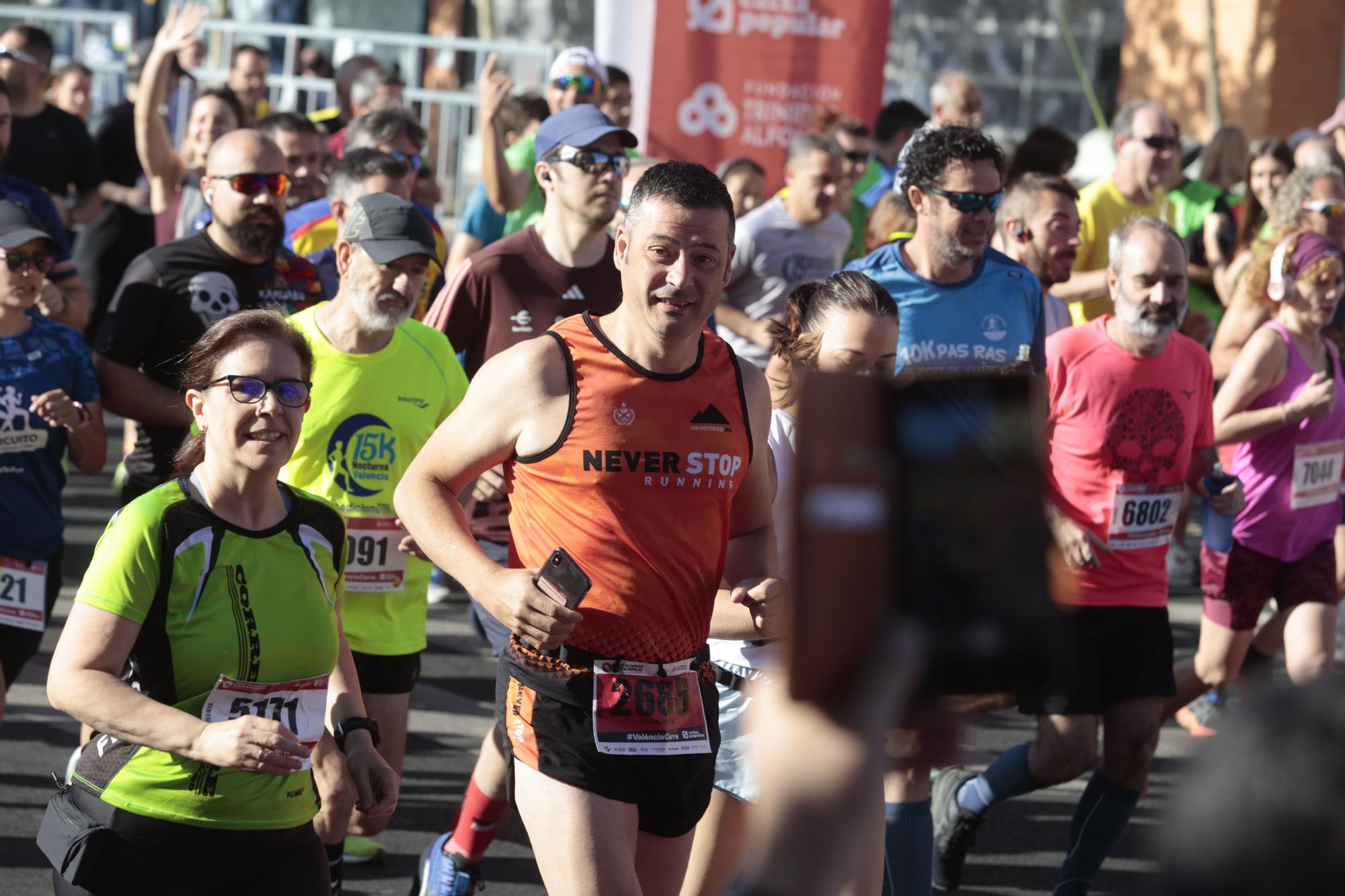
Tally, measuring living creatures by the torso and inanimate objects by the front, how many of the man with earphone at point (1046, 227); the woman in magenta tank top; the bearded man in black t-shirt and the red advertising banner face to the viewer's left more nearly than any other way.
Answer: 0

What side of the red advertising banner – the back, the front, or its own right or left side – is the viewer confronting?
front

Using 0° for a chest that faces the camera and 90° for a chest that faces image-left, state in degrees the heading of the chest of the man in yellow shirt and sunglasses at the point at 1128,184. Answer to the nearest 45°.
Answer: approximately 315°

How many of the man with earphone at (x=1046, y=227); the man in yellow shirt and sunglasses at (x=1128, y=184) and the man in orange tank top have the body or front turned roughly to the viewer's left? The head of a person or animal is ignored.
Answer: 0

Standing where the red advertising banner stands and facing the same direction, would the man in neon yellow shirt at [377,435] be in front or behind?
in front

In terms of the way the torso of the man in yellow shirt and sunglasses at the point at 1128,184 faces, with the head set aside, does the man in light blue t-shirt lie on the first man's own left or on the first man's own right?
on the first man's own right

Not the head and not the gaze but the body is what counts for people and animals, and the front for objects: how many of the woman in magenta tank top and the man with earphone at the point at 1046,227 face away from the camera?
0

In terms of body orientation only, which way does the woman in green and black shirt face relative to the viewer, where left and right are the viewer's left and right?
facing the viewer and to the right of the viewer

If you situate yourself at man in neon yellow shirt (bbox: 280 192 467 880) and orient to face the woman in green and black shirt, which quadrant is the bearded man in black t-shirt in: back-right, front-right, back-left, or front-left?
back-right

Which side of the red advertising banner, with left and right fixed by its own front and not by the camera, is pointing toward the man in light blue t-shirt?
front

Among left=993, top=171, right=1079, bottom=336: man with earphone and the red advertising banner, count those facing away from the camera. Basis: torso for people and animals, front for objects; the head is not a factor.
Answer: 0

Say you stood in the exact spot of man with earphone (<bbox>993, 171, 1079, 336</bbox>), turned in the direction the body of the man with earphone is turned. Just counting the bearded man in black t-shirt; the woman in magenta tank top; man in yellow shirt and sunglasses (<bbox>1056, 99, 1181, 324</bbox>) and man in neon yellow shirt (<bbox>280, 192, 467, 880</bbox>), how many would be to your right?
2

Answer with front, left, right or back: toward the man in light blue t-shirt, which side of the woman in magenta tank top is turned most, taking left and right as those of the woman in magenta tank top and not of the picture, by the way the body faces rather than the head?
right

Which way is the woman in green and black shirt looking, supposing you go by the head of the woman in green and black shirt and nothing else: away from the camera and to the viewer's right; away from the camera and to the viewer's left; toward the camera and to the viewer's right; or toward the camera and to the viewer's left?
toward the camera and to the viewer's right

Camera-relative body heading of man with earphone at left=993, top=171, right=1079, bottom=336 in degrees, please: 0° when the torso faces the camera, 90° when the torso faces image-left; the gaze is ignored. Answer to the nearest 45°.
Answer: approximately 315°

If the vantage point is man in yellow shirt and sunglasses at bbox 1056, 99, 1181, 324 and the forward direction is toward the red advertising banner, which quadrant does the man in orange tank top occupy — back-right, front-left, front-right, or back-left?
back-left

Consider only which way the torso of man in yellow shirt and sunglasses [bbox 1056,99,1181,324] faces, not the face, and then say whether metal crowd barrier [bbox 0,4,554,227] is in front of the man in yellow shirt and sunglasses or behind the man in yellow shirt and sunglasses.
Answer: behind

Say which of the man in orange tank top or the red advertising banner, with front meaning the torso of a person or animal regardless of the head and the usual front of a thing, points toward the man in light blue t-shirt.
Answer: the red advertising banner

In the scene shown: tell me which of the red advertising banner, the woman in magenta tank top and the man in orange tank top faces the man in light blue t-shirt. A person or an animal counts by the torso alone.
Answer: the red advertising banner
